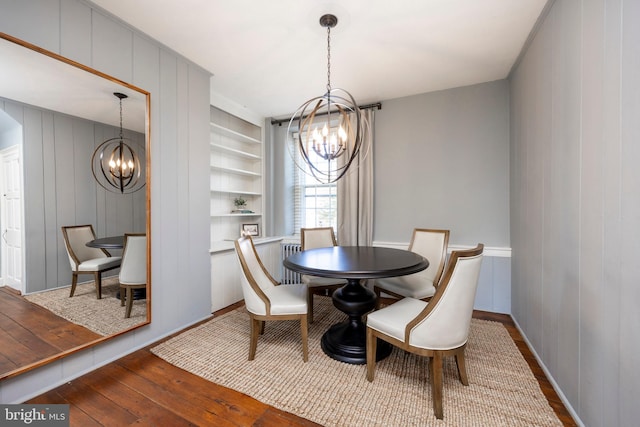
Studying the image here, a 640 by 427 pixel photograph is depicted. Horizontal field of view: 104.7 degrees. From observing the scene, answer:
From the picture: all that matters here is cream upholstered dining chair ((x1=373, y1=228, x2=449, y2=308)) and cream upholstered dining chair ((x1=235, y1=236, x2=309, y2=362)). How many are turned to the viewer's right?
1

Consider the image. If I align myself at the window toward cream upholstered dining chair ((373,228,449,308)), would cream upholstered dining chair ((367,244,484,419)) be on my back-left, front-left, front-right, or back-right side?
front-right

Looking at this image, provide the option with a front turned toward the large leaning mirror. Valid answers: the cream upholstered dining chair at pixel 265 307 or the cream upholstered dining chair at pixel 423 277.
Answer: the cream upholstered dining chair at pixel 423 277

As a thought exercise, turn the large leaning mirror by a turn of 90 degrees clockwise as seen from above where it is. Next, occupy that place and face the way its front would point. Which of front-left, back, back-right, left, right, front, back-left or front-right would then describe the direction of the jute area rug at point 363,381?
left

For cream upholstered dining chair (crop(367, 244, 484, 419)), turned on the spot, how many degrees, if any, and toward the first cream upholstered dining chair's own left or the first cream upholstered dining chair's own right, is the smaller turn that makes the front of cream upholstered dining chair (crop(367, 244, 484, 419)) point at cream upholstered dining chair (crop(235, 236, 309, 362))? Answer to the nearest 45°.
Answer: approximately 45° to the first cream upholstered dining chair's own left

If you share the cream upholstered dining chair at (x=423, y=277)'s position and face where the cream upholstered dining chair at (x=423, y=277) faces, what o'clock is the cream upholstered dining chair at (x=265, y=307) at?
the cream upholstered dining chair at (x=265, y=307) is roughly at 12 o'clock from the cream upholstered dining chair at (x=423, y=277).

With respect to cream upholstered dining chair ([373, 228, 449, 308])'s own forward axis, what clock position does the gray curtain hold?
The gray curtain is roughly at 3 o'clock from the cream upholstered dining chair.

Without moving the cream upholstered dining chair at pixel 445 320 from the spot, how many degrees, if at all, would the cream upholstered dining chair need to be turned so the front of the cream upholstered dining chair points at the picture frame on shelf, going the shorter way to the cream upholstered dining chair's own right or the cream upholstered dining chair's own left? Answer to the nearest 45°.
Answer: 0° — it already faces it

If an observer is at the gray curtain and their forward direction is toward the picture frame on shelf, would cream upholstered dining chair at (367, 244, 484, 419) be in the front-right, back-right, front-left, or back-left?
back-left

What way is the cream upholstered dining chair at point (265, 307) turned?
to the viewer's right

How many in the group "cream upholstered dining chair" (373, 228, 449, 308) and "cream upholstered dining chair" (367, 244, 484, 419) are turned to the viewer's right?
0

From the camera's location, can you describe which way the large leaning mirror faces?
facing the viewer and to the right of the viewer

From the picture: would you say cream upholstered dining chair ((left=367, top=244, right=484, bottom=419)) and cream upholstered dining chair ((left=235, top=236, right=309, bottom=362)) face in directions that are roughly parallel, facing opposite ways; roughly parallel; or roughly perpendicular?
roughly perpendicular

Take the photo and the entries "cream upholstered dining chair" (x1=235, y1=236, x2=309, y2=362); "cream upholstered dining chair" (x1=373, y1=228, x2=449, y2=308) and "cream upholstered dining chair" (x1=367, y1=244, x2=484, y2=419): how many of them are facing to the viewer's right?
1

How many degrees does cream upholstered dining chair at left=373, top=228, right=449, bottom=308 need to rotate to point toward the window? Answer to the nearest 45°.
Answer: approximately 90° to its right

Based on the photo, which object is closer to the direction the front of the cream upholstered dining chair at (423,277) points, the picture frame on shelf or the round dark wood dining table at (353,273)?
the round dark wood dining table

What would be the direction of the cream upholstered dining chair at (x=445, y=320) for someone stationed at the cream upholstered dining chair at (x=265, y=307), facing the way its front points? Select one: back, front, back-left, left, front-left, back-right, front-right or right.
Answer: front-right

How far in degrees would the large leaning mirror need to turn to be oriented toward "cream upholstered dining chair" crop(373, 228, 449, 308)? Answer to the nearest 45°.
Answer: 0° — it already faces it
